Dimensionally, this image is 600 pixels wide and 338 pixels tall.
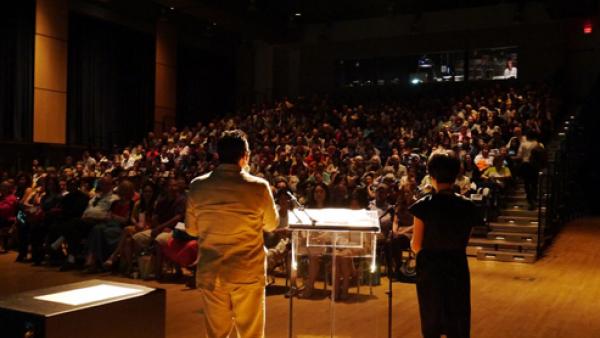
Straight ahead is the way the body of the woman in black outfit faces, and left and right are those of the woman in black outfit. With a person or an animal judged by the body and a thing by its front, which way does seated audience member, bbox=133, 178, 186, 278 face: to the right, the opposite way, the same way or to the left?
the opposite way

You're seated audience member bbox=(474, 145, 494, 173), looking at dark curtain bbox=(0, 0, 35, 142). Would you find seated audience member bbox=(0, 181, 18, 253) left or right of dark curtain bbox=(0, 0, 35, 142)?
left

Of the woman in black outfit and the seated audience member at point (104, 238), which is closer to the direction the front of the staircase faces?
the woman in black outfit

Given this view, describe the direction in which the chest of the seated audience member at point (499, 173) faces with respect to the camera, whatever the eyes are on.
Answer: toward the camera

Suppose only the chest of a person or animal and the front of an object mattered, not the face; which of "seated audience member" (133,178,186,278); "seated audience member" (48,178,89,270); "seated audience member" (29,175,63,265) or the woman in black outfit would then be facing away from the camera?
the woman in black outfit

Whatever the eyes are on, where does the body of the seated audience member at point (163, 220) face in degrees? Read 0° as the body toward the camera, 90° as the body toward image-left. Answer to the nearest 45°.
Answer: approximately 45°

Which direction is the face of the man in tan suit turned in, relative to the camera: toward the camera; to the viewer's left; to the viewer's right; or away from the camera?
away from the camera

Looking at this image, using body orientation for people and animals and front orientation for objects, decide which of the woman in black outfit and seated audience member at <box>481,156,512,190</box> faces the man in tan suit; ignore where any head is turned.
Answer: the seated audience member

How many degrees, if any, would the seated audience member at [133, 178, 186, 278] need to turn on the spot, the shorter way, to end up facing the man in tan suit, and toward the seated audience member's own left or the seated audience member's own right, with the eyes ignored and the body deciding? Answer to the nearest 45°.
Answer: approximately 45° to the seated audience member's own left

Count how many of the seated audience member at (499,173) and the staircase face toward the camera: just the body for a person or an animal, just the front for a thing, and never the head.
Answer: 2

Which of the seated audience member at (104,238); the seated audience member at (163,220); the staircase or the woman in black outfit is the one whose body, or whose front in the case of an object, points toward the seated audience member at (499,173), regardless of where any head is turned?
the woman in black outfit

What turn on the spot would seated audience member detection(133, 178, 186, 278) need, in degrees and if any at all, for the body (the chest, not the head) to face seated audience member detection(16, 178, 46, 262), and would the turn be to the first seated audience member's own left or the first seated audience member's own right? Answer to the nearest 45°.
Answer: approximately 90° to the first seated audience member's own right

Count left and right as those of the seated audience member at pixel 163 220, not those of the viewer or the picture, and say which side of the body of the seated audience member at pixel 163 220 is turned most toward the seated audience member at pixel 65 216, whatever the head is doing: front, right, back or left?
right

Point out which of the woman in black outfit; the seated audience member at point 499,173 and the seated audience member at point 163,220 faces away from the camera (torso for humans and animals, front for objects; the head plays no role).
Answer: the woman in black outfit

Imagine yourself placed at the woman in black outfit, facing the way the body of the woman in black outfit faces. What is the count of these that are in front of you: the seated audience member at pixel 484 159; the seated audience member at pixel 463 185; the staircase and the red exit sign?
4

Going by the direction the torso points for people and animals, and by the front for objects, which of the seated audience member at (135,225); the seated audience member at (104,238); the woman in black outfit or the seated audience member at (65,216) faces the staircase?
the woman in black outfit

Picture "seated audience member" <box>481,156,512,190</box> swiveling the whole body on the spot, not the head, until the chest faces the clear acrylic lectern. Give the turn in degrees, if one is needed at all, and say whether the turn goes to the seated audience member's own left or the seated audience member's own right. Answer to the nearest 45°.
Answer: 0° — they already face it
